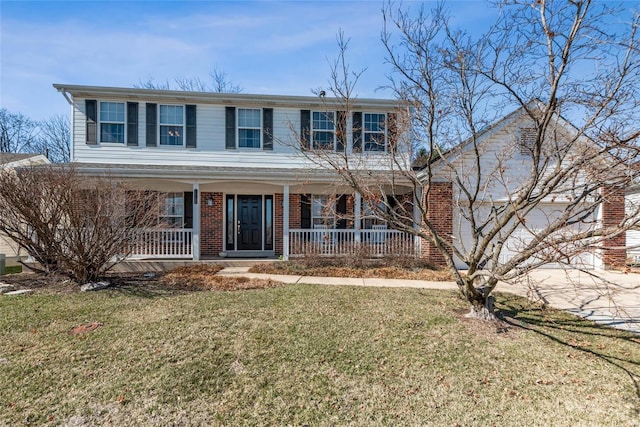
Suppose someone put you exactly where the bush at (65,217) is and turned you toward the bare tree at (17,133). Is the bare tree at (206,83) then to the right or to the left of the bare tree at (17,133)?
right

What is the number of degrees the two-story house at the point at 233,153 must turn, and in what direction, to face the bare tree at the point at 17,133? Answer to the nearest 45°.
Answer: approximately 135° to its right

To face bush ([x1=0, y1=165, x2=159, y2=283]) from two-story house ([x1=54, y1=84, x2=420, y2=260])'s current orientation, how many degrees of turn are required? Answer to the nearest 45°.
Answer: approximately 45° to its right

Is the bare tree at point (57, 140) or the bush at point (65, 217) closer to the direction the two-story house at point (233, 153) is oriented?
the bush

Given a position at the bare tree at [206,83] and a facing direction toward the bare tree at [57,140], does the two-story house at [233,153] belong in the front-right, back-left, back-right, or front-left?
back-left

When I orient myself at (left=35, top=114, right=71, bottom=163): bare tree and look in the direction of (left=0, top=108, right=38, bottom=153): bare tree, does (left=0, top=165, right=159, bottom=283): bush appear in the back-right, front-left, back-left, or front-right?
back-left

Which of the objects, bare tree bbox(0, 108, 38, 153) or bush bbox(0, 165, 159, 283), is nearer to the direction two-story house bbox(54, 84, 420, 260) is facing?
the bush

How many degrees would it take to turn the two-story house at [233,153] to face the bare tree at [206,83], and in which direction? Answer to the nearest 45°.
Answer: approximately 180°

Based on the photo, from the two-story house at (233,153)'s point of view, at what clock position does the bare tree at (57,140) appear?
The bare tree is roughly at 5 o'clock from the two-story house.

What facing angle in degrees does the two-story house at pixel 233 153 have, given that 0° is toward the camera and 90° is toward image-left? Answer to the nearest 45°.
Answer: approximately 0°
